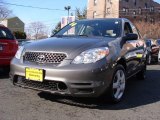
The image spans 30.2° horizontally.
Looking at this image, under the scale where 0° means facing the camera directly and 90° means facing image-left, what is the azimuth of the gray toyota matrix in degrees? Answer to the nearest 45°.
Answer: approximately 45°
